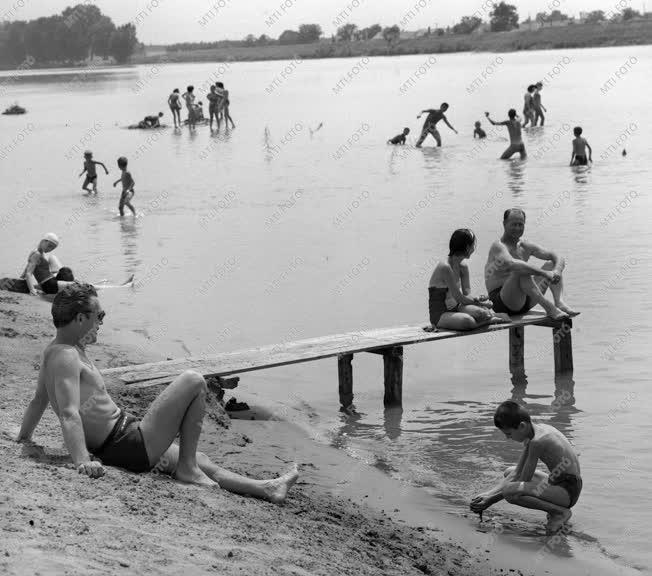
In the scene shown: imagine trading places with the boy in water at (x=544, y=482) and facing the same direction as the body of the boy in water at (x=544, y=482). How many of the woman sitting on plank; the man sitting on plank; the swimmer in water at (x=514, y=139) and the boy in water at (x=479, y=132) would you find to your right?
4

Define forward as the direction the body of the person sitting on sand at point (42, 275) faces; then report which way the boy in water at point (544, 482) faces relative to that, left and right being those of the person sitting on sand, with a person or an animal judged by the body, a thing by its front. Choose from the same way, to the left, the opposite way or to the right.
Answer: the opposite way

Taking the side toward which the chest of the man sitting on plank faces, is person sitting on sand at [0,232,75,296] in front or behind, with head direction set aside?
behind

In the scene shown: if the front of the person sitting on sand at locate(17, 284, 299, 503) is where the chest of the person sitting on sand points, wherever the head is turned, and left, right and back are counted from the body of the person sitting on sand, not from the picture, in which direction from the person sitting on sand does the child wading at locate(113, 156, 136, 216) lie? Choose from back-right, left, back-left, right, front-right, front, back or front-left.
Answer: left

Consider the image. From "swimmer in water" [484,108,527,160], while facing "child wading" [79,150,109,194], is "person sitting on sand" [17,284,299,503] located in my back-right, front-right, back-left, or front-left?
front-left

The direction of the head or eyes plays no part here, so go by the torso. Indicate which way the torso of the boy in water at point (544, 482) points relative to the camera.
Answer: to the viewer's left

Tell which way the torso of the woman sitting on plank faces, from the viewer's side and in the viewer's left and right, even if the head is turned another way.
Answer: facing to the right of the viewer

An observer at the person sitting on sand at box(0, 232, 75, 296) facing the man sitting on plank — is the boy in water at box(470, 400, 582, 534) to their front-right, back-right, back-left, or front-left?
front-right

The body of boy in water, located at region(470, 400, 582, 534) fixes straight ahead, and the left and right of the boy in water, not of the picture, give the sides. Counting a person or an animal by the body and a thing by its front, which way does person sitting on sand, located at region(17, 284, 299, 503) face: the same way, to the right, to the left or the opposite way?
the opposite way

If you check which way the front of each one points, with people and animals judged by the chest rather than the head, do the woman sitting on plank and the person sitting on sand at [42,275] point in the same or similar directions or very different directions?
same or similar directions

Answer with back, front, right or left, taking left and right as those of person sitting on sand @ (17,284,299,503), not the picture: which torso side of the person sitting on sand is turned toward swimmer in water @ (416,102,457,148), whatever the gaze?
left

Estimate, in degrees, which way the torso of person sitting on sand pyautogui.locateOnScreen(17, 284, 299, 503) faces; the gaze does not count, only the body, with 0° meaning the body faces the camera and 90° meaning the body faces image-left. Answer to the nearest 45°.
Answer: approximately 270°

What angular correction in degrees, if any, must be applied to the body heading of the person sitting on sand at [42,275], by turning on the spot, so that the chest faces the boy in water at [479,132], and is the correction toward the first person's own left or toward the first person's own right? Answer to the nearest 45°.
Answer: approximately 90° to the first person's own left

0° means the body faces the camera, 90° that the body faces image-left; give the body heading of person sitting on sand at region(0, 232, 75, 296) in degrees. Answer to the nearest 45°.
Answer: approximately 315°

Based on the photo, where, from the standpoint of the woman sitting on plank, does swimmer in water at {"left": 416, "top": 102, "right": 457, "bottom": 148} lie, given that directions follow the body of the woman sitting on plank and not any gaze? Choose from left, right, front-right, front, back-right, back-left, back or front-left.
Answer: left

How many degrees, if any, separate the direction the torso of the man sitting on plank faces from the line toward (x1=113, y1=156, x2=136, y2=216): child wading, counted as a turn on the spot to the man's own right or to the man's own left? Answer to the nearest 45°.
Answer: approximately 180°
